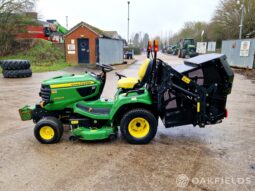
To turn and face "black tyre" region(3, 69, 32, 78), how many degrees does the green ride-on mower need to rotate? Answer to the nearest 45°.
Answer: approximately 45° to its right

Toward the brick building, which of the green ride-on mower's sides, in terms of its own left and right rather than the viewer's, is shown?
right

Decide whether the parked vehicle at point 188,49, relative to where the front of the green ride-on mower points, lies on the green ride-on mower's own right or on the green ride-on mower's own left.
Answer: on the green ride-on mower's own right

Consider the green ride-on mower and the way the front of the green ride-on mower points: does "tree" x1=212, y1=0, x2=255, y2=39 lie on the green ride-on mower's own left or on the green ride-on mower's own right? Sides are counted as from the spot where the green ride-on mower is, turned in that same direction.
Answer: on the green ride-on mower's own right

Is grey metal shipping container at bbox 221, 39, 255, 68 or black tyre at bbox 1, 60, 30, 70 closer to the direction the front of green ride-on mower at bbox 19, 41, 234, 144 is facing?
the black tyre

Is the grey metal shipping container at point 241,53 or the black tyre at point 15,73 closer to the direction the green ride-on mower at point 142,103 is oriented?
the black tyre

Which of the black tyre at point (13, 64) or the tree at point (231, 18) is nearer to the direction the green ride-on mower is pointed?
the black tyre

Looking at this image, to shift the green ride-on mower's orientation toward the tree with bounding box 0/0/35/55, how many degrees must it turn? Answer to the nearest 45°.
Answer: approximately 45° to its right

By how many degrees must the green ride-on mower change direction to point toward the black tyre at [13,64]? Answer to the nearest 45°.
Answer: approximately 45° to its right

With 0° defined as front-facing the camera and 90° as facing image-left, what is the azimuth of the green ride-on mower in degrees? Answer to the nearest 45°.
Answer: approximately 90°
